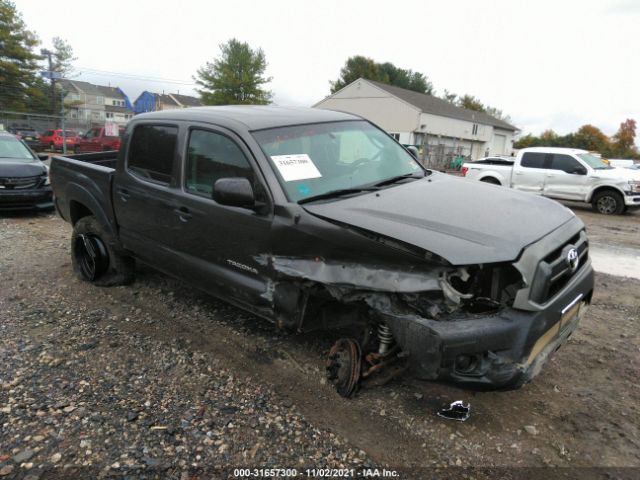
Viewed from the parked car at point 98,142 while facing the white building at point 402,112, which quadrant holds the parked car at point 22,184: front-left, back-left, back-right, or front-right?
back-right

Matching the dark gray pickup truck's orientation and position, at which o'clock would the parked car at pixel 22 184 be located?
The parked car is roughly at 6 o'clock from the dark gray pickup truck.

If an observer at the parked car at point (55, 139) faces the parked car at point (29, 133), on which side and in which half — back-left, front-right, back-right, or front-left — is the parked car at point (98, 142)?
back-left

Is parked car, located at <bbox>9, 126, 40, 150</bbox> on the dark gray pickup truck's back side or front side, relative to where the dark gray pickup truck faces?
on the back side

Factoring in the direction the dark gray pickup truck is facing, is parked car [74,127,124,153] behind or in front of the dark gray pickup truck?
behind

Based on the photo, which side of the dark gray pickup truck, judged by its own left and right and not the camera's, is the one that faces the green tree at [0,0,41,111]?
back

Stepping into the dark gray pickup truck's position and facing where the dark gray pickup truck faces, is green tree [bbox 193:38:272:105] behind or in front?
behind

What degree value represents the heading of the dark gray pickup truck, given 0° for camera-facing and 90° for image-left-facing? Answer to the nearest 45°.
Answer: approximately 315°

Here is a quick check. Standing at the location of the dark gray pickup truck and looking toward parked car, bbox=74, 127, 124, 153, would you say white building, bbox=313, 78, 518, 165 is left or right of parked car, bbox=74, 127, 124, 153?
right

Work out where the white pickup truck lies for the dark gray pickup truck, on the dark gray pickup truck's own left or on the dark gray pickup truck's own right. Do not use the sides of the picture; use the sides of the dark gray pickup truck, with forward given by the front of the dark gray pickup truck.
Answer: on the dark gray pickup truck's own left
